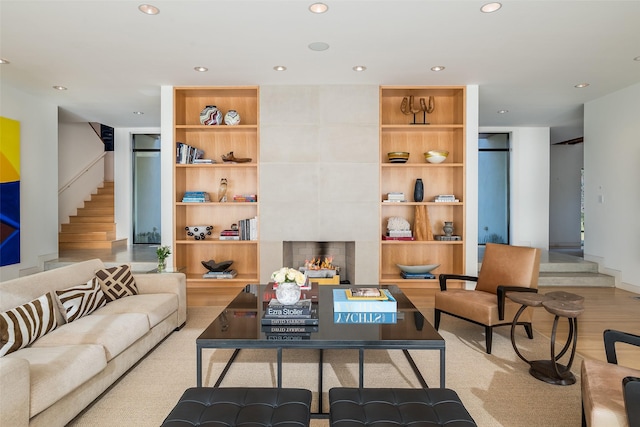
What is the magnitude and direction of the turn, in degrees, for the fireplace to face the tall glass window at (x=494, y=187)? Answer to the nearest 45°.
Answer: approximately 135° to its left

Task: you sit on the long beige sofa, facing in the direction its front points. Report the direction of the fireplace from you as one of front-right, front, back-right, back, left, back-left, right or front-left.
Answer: left

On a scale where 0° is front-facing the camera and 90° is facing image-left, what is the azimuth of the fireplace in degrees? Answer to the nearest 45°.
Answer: approximately 0°

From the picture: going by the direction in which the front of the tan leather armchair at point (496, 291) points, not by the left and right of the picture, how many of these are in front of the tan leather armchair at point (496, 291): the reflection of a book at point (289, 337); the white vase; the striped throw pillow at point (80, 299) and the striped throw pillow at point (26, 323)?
4

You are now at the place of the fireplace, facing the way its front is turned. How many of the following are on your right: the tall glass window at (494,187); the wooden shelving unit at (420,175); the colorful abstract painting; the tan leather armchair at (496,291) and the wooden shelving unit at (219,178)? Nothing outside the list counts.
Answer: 2

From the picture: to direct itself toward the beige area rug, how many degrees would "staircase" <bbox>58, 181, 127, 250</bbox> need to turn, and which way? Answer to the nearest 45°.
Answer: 0° — it already faces it

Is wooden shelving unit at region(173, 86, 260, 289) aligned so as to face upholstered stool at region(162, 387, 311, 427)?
yes

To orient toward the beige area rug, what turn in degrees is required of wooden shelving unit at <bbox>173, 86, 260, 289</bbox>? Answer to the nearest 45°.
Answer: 0° — it already faces it

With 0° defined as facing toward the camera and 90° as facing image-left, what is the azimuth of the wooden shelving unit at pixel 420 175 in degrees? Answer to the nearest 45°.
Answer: approximately 0°

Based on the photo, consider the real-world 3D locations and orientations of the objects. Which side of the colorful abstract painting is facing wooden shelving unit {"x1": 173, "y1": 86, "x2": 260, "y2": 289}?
front

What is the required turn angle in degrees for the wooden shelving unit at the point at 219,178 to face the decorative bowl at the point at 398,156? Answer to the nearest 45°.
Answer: approximately 45° to its left

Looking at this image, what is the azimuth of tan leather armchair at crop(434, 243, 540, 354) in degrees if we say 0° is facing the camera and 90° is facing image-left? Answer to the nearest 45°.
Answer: approximately 45°

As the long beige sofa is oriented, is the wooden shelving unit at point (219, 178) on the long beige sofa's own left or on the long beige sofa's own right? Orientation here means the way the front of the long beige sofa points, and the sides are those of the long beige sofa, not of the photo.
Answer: on the long beige sofa's own left

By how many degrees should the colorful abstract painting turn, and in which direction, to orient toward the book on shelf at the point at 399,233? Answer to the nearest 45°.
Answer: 0° — it already faces it

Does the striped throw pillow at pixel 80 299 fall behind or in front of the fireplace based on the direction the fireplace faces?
in front

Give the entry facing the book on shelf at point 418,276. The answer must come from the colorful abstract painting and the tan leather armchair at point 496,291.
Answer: the colorful abstract painting

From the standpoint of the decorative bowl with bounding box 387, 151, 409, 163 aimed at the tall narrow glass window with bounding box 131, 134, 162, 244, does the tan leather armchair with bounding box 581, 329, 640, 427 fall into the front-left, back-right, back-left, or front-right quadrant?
back-left

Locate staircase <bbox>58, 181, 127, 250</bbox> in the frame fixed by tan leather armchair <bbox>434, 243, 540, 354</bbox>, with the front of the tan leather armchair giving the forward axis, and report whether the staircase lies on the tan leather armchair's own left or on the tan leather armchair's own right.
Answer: on the tan leather armchair's own right
